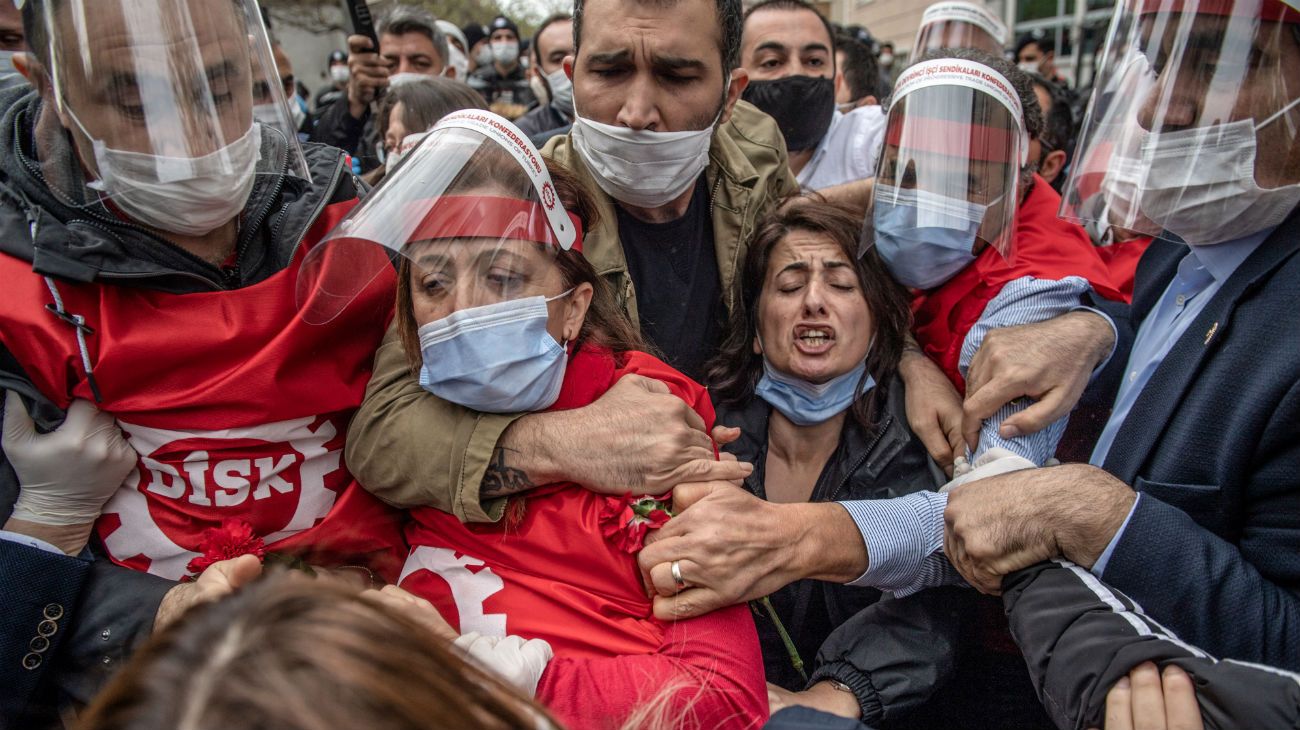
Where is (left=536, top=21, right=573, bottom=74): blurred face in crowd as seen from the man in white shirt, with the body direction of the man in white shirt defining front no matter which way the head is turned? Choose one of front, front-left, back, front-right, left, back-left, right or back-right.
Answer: back-right

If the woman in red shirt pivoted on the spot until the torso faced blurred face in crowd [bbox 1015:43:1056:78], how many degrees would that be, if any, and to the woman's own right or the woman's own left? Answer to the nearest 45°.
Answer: approximately 180°

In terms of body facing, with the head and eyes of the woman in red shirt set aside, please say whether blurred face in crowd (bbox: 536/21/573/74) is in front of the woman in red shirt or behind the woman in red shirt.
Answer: behind

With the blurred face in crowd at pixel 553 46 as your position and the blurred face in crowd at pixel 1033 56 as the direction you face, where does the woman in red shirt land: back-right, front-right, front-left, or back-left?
back-right

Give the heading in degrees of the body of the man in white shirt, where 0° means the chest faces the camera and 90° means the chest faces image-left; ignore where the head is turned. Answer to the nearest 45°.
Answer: approximately 0°

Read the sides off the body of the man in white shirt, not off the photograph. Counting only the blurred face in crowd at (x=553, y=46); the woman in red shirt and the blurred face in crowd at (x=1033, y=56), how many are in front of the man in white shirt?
1

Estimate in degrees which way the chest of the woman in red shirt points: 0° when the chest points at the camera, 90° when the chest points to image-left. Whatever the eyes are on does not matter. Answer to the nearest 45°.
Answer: approximately 45°

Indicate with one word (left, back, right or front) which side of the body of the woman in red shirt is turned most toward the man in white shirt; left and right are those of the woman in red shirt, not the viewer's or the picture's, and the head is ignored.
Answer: back

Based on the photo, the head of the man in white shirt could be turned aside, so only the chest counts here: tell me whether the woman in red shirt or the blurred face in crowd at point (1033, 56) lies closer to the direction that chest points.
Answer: the woman in red shirt

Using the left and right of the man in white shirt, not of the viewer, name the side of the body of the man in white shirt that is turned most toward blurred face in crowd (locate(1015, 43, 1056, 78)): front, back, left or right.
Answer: back

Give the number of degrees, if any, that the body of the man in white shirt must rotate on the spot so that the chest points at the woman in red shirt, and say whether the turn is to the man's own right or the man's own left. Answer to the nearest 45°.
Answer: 0° — they already face them
